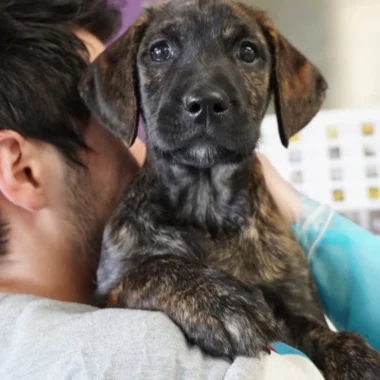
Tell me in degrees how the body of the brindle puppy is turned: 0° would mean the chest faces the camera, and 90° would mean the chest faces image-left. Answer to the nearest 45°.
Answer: approximately 0°
